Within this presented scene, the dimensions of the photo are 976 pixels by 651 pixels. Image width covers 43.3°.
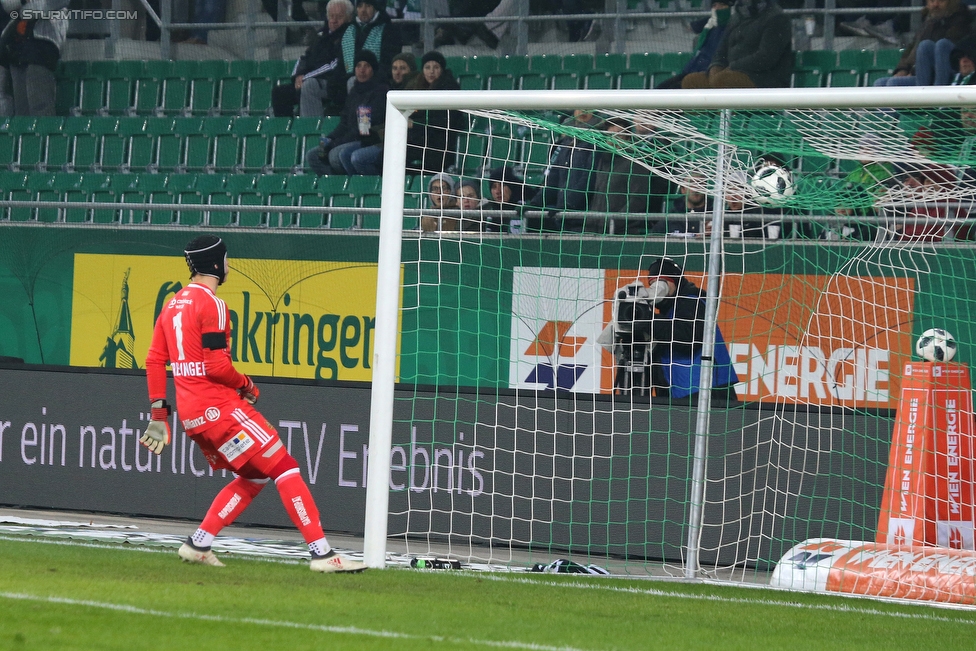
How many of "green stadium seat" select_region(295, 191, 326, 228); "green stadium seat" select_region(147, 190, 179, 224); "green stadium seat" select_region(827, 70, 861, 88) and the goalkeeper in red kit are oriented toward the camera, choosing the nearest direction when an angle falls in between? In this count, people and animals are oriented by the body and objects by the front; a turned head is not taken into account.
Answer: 3

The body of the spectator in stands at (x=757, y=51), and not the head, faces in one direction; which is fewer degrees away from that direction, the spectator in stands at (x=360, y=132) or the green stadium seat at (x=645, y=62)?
the spectator in stands

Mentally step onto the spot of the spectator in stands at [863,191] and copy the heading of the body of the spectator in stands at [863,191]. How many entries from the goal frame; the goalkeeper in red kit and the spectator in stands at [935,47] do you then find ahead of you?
2

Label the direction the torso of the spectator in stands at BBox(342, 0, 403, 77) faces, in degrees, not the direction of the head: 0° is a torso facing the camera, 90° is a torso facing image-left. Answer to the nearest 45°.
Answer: approximately 45°

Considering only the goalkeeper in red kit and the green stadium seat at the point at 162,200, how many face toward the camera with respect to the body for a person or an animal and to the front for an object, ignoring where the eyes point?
1

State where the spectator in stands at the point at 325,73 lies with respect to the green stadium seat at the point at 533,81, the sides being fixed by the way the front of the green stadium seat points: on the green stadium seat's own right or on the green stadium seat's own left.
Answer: on the green stadium seat's own right

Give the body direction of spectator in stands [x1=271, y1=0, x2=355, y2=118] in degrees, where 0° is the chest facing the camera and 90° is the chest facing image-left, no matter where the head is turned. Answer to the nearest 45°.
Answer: approximately 45°

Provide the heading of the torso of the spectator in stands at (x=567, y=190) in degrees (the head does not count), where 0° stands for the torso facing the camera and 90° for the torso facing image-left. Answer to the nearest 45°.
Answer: approximately 45°

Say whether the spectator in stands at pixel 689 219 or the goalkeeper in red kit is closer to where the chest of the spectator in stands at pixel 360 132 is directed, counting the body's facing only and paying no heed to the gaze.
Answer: the goalkeeper in red kit
